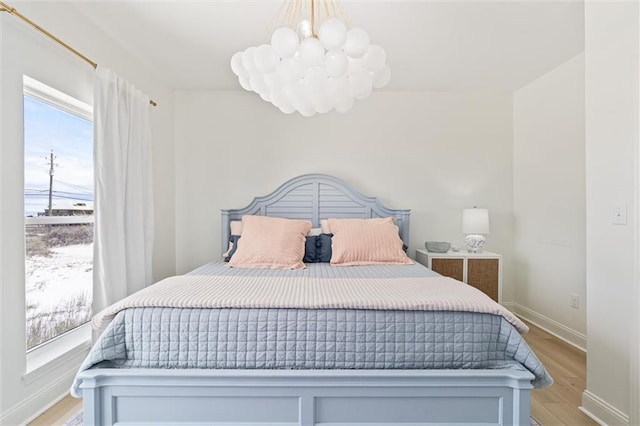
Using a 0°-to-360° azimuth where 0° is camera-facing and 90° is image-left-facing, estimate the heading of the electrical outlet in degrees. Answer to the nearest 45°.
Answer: approximately 45°

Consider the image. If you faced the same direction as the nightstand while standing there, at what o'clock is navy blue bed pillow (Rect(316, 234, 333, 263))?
The navy blue bed pillow is roughly at 2 o'clock from the nightstand.

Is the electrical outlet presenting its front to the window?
yes

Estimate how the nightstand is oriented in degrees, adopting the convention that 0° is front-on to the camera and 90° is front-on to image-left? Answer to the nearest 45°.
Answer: approximately 0°

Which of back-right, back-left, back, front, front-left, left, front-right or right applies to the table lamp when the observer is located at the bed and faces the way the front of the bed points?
back-left

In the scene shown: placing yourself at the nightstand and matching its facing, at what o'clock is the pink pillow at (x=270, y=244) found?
The pink pillow is roughly at 2 o'clock from the nightstand.

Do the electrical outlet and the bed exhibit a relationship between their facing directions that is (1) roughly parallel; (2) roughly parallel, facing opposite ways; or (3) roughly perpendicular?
roughly perpendicular

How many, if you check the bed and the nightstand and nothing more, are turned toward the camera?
2

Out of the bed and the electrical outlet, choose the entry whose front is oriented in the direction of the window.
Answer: the electrical outlet

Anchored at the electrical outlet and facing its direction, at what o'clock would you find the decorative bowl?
The decorative bowl is roughly at 1 o'clock from the electrical outlet.

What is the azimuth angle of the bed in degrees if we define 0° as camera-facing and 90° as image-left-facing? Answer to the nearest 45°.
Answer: approximately 0°

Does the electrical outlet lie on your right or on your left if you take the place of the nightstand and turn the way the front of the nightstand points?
on your left
